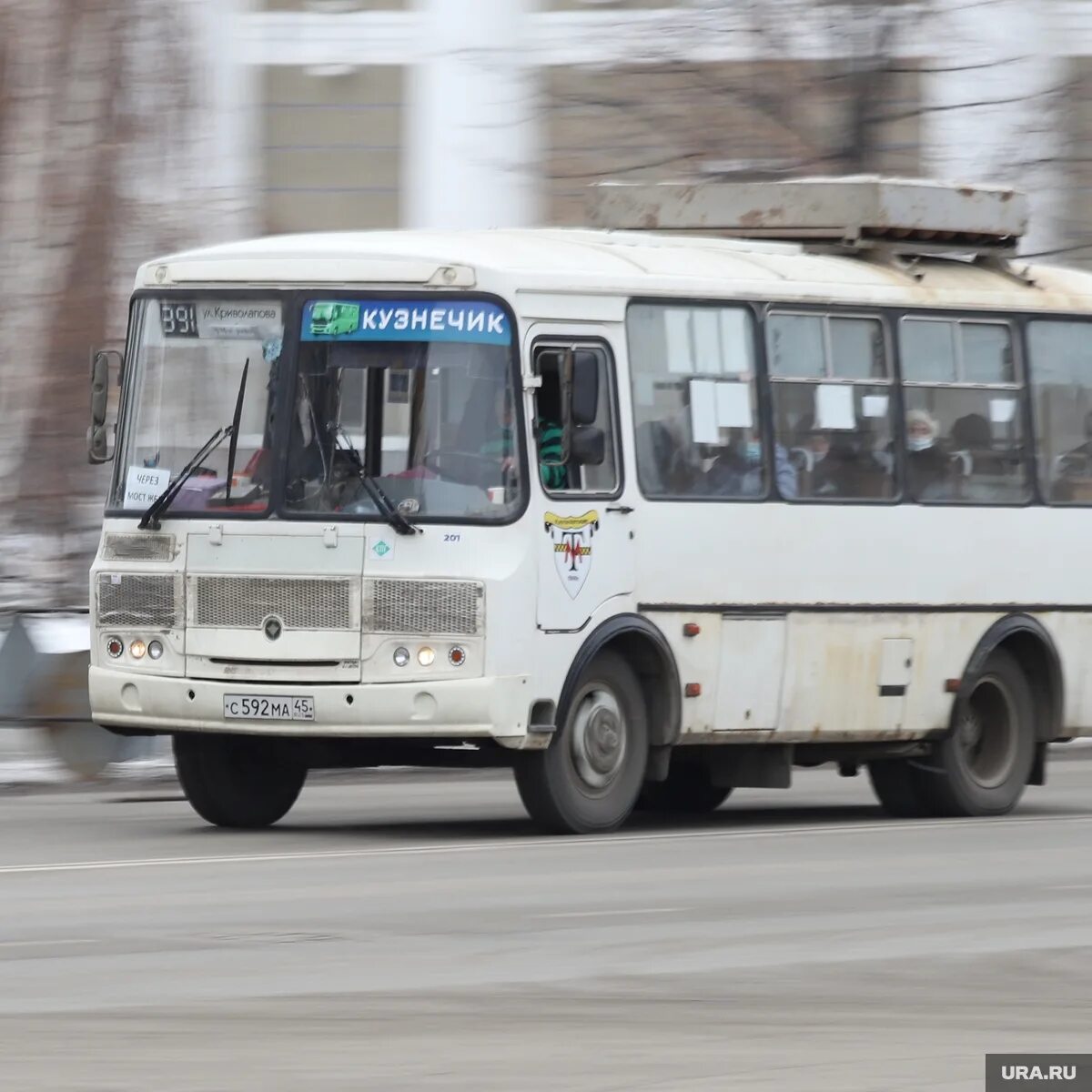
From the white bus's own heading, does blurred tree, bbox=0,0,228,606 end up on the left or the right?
on its right

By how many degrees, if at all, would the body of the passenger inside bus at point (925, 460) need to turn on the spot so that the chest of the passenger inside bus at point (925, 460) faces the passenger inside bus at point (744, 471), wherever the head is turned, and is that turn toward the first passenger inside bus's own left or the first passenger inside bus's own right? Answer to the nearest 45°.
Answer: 0° — they already face them

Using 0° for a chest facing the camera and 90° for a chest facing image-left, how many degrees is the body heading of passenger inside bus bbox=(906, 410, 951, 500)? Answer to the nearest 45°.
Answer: approximately 45°

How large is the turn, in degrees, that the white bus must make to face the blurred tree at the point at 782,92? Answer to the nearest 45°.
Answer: approximately 135° to its right

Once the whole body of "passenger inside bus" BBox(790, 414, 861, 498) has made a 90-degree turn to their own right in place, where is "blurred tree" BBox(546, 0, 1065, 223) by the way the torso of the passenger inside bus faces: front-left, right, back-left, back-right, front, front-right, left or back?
front-right

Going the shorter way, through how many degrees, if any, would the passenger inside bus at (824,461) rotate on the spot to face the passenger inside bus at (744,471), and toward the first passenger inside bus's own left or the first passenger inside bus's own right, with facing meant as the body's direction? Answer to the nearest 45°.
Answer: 0° — they already face them

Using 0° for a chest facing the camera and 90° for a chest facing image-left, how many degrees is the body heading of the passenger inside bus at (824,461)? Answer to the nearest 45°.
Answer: approximately 45°
